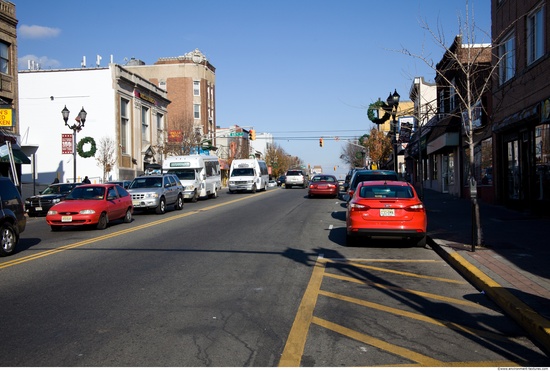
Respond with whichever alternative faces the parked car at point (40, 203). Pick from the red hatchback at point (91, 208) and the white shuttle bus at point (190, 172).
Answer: the white shuttle bus

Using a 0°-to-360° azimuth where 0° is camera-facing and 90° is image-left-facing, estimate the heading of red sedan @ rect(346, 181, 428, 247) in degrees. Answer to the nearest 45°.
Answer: approximately 180°

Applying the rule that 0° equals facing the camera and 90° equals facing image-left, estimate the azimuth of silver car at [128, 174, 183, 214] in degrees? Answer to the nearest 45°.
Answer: approximately 45°

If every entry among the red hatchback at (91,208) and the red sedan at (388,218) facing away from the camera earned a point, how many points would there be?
1

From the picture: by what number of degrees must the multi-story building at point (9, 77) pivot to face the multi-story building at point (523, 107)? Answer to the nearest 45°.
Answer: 0° — it already faces it

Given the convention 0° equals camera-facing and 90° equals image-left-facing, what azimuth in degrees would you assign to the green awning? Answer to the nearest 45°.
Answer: approximately 315°

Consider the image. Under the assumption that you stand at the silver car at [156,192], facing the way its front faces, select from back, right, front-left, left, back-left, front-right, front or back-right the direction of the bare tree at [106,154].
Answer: back-right

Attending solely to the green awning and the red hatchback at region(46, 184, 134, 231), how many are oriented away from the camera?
0

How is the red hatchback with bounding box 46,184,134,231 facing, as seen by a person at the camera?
facing the viewer and to the left of the viewer

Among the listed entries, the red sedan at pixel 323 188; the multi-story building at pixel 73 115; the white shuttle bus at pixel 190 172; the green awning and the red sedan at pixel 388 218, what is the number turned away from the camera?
2

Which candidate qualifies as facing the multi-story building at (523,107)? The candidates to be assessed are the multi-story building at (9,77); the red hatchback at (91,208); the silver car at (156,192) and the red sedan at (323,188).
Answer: the multi-story building at (9,77)

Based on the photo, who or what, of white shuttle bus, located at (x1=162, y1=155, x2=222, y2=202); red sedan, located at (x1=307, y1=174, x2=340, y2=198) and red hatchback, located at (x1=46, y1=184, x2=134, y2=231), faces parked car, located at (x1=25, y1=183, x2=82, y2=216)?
the white shuttle bus

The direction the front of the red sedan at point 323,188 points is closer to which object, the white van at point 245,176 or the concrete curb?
the white van

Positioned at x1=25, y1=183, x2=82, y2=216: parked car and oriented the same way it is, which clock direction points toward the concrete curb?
The concrete curb is roughly at 10 o'clock from the parked car.

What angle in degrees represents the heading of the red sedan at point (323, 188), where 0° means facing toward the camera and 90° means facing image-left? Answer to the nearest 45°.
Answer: approximately 180°

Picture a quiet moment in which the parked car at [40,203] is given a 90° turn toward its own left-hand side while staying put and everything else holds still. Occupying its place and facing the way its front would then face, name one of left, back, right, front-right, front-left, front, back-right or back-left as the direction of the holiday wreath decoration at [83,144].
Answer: back-left
